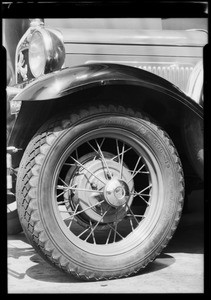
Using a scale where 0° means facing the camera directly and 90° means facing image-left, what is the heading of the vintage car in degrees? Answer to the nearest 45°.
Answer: approximately 45°
